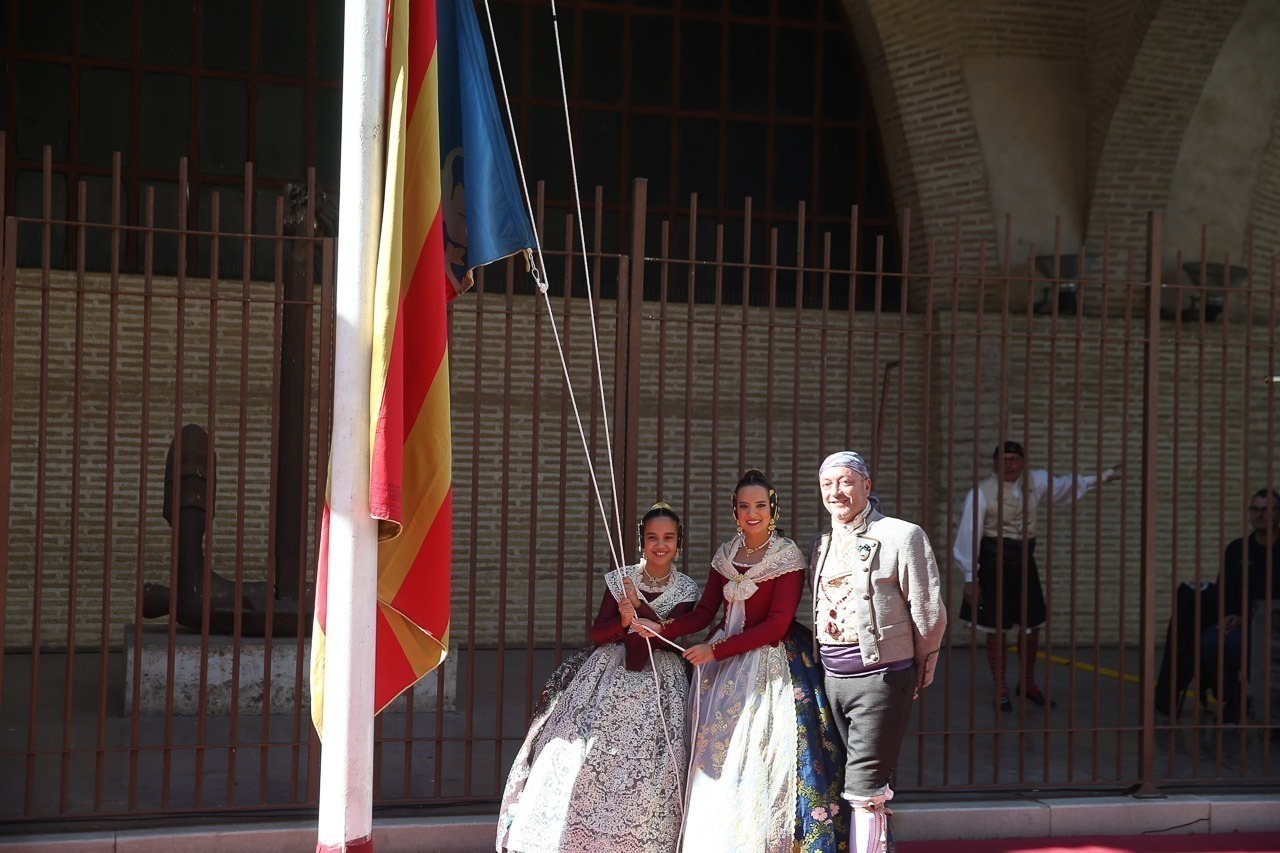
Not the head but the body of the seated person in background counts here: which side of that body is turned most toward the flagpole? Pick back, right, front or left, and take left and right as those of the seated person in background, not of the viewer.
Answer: front

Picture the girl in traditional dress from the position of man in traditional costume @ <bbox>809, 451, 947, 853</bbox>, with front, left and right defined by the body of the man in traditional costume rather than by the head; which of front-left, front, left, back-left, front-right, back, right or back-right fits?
front-right

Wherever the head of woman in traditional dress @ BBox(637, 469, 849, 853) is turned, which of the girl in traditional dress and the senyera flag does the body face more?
the senyera flag

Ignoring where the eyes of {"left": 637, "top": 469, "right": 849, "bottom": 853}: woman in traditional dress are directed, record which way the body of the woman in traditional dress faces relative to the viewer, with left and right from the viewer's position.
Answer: facing the viewer and to the left of the viewer

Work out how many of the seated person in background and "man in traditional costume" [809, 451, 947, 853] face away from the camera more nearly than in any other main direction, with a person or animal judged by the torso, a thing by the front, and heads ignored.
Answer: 0
